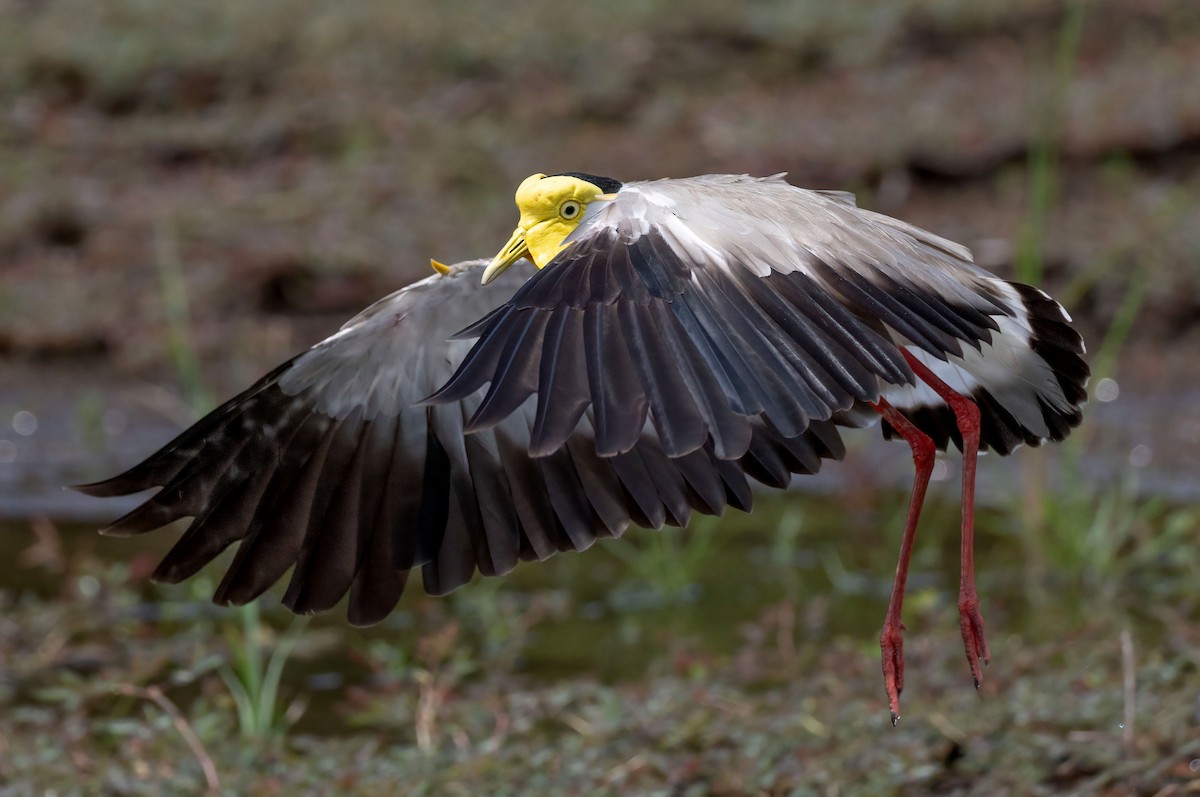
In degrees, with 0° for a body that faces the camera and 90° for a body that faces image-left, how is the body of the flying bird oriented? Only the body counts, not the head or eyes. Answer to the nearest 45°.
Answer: approximately 90°
